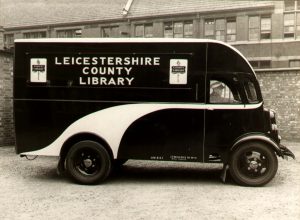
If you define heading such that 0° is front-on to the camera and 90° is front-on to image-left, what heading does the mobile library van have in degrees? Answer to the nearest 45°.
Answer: approximately 270°

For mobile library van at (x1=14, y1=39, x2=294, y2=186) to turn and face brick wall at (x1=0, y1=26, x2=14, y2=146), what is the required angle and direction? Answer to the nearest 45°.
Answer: approximately 135° to its left
